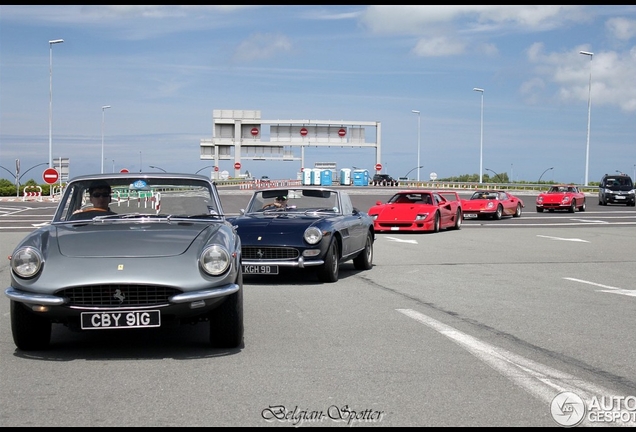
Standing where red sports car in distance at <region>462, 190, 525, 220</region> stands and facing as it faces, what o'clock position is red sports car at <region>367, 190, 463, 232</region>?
The red sports car is roughly at 11 o'clock from the red sports car in distance.

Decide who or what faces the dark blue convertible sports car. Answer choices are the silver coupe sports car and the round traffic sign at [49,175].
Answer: the round traffic sign

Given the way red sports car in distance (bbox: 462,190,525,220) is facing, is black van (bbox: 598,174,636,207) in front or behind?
behind

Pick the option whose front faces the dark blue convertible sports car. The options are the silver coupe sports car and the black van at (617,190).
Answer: the black van

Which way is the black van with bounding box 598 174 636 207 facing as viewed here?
toward the camera

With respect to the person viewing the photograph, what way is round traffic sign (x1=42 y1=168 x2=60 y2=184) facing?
facing the viewer

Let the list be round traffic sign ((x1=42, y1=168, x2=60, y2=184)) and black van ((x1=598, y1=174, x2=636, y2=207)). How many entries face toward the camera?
2

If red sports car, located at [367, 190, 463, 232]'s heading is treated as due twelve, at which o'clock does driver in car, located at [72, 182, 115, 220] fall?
The driver in car is roughly at 11 o'clock from the red sports car.

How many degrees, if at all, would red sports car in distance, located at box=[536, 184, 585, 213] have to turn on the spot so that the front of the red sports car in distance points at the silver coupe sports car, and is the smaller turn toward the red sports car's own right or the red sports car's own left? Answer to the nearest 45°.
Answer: approximately 45° to the red sports car's own left

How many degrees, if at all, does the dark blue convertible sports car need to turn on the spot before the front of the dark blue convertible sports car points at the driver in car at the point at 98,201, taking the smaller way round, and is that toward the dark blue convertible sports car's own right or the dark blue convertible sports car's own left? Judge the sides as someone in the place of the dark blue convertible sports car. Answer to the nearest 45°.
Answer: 0° — it already faces them

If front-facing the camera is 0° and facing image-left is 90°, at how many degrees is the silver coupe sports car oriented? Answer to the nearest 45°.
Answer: approximately 0°

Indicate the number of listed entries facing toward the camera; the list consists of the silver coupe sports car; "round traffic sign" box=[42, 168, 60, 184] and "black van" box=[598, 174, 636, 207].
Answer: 3

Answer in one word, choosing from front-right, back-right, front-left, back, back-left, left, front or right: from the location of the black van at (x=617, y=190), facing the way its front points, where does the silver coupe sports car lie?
front

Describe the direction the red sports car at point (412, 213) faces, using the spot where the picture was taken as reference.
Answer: facing the viewer and to the left of the viewer
